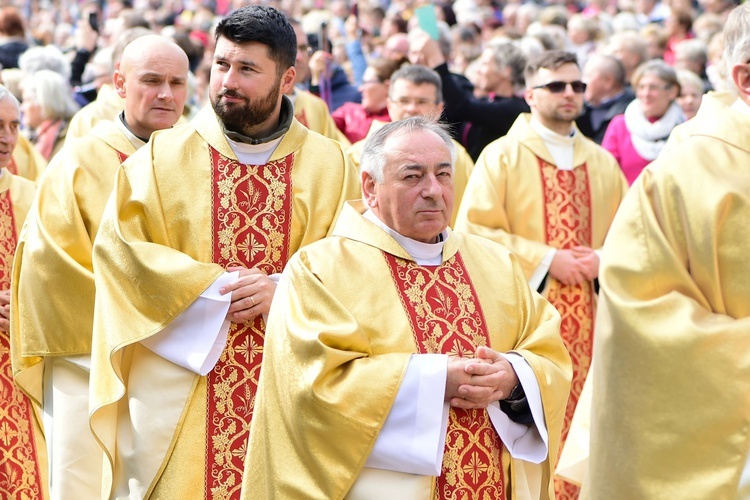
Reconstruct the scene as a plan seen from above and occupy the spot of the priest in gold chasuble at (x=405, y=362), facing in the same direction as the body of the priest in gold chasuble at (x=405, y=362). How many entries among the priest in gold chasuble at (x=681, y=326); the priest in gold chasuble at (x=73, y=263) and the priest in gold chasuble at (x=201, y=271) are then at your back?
2

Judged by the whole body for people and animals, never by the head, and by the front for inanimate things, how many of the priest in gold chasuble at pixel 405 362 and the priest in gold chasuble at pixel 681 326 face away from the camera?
0

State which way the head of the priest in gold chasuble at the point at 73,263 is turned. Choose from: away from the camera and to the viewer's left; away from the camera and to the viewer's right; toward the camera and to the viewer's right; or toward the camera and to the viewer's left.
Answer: toward the camera and to the viewer's right

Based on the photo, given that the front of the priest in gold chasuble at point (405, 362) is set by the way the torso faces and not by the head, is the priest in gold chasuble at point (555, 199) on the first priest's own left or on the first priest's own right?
on the first priest's own left

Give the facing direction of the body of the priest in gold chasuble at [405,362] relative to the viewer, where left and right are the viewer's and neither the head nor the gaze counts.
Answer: facing the viewer and to the right of the viewer

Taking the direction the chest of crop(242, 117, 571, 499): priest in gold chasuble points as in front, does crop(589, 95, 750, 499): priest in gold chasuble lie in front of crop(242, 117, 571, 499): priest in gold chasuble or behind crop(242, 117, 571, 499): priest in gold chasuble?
in front
